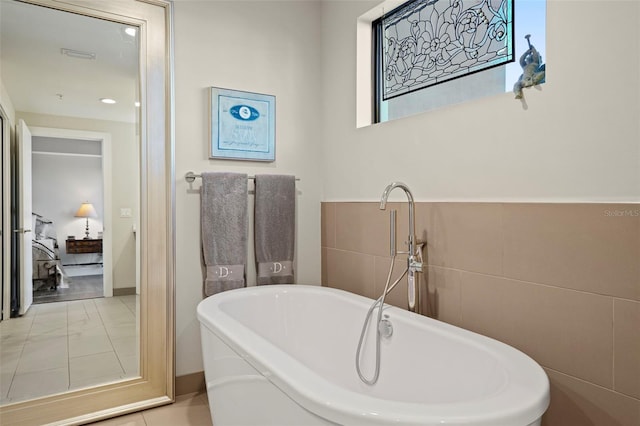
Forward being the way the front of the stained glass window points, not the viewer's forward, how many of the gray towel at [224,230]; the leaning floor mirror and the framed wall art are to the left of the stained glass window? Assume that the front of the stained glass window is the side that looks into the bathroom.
0

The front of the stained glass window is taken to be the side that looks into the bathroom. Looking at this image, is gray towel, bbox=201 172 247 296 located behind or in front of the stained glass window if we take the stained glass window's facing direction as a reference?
in front

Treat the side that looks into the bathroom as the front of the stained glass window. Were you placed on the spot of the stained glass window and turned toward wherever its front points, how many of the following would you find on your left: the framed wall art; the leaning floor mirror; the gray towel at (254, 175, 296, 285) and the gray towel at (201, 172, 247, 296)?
0

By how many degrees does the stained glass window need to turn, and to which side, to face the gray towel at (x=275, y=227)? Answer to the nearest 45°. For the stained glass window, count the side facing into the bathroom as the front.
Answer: approximately 45° to its right

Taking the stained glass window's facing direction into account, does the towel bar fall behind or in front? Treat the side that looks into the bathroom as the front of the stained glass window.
in front

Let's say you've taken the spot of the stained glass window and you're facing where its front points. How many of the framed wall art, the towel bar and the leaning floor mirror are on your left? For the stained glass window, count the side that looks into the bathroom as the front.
0

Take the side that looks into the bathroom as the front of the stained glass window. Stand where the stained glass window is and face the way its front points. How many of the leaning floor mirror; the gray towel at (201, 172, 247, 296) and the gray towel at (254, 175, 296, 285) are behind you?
0

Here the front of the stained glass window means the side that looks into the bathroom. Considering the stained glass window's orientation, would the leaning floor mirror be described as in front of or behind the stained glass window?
in front

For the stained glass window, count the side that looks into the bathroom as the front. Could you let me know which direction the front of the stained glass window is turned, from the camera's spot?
facing the viewer and to the left of the viewer

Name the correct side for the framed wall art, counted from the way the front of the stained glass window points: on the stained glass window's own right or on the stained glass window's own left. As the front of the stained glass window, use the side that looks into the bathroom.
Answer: on the stained glass window's own right
